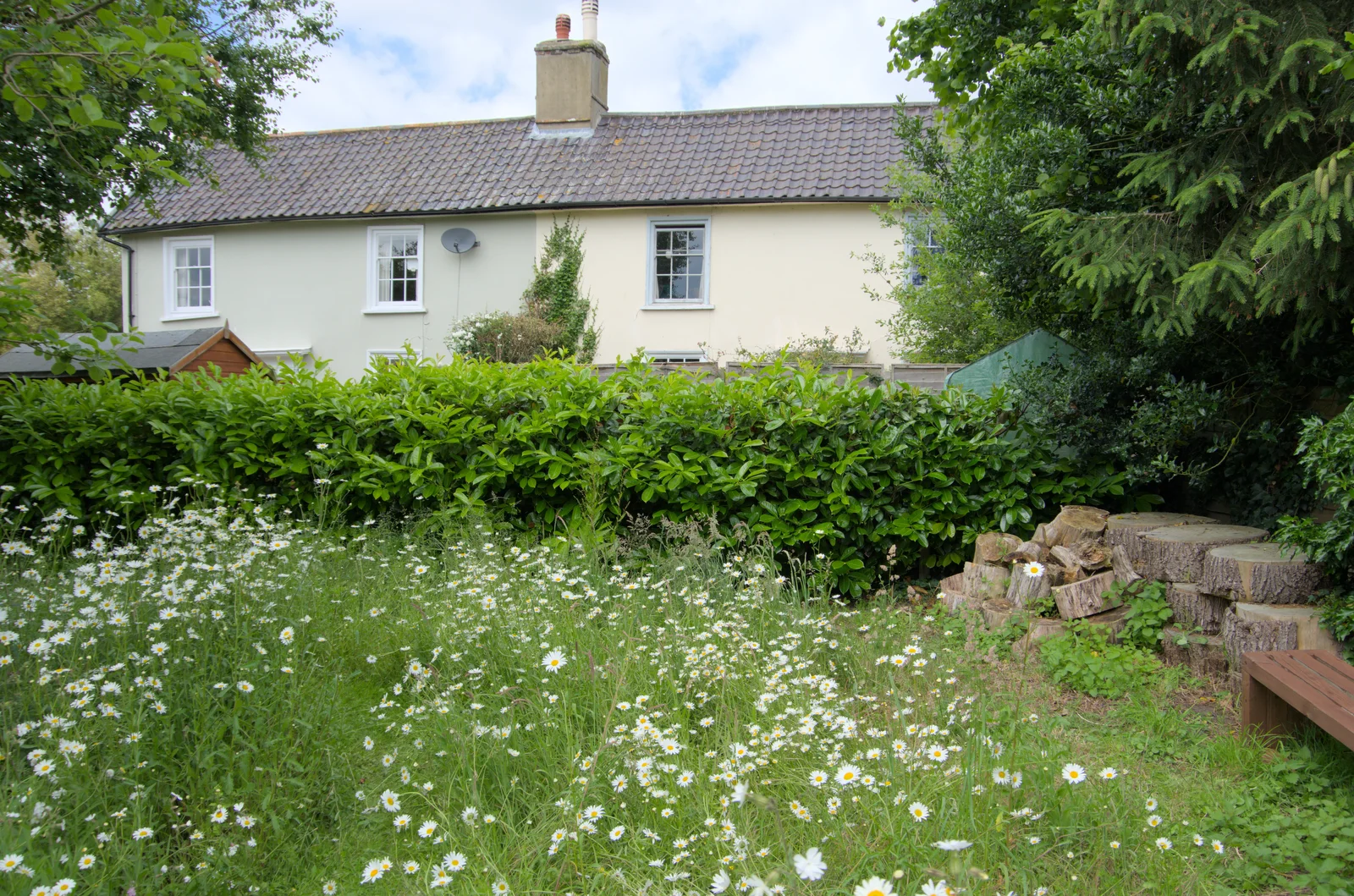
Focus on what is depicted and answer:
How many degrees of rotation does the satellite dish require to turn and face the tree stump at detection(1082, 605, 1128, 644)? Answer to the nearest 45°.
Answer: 0° — it already faces it

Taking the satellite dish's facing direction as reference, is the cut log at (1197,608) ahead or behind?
ahead

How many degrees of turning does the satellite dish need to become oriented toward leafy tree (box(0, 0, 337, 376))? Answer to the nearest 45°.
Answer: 0° — it already faces it

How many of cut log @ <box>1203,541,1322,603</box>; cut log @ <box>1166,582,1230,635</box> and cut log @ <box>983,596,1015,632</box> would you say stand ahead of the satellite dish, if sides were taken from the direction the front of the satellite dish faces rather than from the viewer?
3

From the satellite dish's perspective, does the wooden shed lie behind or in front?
in front

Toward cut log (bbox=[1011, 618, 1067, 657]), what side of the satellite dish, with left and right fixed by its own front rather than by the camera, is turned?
front

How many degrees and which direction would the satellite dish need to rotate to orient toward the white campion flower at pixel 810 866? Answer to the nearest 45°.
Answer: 0° — it already faces it

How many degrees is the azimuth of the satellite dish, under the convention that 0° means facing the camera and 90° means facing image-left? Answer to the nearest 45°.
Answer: approximately 0°

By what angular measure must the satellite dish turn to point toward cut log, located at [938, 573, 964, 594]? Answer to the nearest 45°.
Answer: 0° — it already faces it

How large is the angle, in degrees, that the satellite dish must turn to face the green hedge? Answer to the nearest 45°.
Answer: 0° — it already faces it

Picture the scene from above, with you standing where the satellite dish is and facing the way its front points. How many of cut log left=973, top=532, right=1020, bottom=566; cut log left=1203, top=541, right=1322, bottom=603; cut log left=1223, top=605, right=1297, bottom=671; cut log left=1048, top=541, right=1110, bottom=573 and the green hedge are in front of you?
5

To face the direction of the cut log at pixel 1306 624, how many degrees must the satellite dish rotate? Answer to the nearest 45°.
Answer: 0° — it already faces it

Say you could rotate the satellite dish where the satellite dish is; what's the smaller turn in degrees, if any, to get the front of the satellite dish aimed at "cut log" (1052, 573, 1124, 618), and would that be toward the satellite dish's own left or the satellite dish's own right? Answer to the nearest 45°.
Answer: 0° — it already faces it
